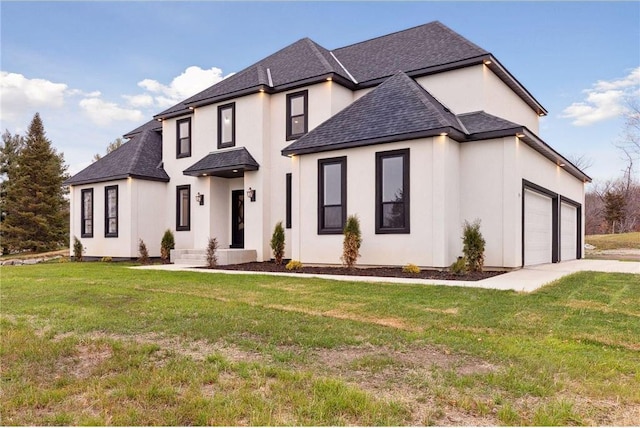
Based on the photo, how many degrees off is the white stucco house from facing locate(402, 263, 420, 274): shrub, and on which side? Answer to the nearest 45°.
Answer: approximately 45° to its left

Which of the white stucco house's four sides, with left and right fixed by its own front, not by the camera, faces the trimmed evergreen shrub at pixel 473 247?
left

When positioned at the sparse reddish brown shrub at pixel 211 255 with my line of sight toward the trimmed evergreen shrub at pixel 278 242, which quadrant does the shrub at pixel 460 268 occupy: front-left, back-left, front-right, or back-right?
front-right

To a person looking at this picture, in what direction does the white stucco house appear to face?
facing the viewer and to the left of the viewer

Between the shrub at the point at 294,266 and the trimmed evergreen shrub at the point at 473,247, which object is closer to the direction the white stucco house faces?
the shrub

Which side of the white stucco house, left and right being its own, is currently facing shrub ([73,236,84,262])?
right

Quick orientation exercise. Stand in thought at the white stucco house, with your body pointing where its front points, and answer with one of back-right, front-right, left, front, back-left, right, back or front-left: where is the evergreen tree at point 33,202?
right

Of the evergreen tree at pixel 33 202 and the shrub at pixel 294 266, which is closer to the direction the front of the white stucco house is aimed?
the shrub

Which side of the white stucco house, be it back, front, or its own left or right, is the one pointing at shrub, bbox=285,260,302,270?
front
